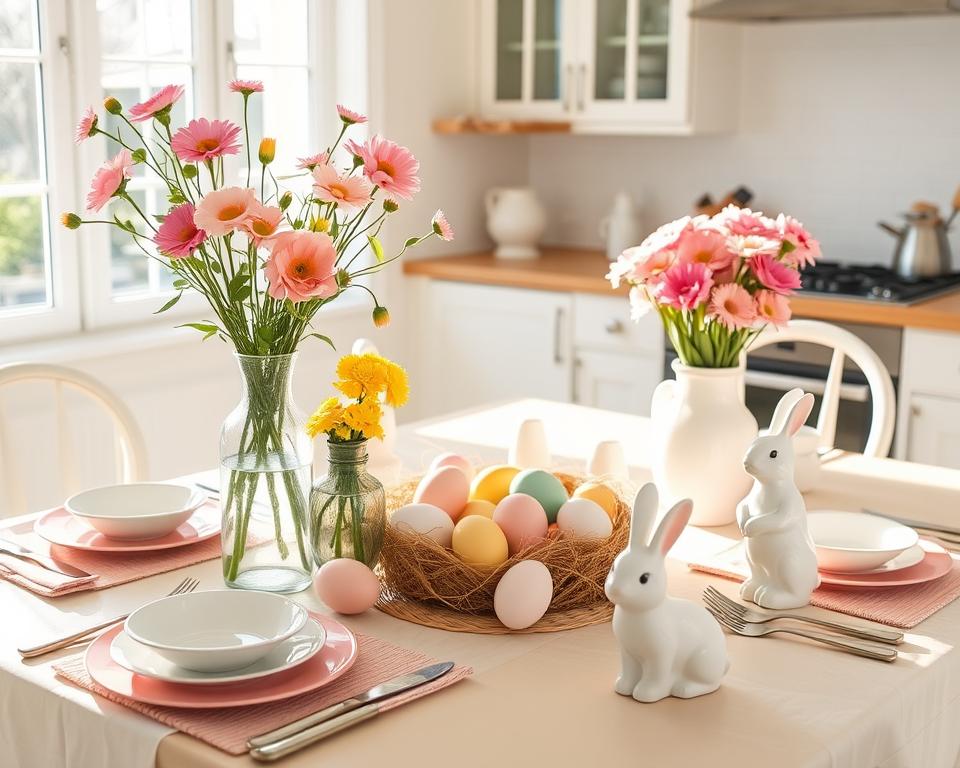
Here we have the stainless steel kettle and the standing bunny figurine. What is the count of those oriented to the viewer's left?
2

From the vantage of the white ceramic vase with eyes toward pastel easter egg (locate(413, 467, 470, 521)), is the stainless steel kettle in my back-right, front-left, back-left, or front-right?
back-right

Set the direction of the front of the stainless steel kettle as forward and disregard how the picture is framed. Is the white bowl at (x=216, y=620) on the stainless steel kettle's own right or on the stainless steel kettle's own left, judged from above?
on the stainless steel kettle's own left

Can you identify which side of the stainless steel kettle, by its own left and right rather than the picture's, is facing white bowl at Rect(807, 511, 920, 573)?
left

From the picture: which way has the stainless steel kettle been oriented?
to the viewer's left

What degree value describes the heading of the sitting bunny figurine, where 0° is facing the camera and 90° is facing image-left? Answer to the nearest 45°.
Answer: approximately 45°

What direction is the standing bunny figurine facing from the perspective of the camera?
to the viewer's left

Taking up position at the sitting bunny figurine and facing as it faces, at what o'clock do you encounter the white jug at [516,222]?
The white jug is roughly at 4 o'clock from the sitting bunny figurine.
